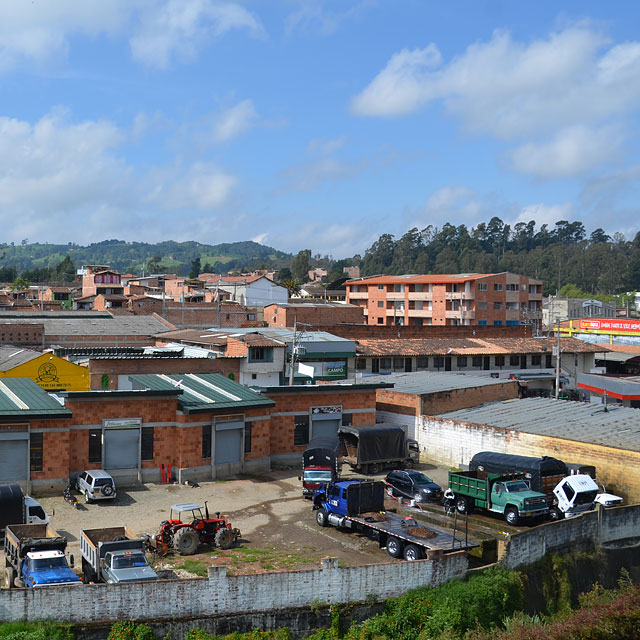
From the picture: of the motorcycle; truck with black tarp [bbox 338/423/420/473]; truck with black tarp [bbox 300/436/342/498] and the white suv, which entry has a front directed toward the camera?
truck with black tarp [bbox 300/436/342/498]

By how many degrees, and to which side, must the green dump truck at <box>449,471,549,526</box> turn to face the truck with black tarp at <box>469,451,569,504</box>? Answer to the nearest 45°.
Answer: approximately 90° to its left
